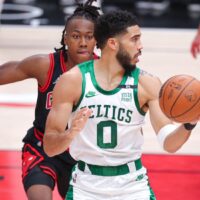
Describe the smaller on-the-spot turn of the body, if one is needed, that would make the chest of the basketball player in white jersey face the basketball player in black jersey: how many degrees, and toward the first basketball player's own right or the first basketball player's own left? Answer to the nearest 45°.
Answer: approximately 135° to the first basketball player's own right

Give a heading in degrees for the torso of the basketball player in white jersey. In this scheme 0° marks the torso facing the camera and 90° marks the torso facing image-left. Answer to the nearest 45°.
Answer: approximately 0°
